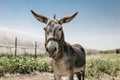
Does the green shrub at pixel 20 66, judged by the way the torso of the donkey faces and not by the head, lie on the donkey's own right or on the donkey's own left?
on the donkey's own right

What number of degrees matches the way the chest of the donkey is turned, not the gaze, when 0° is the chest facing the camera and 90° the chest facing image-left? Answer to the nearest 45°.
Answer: approximately 45°
